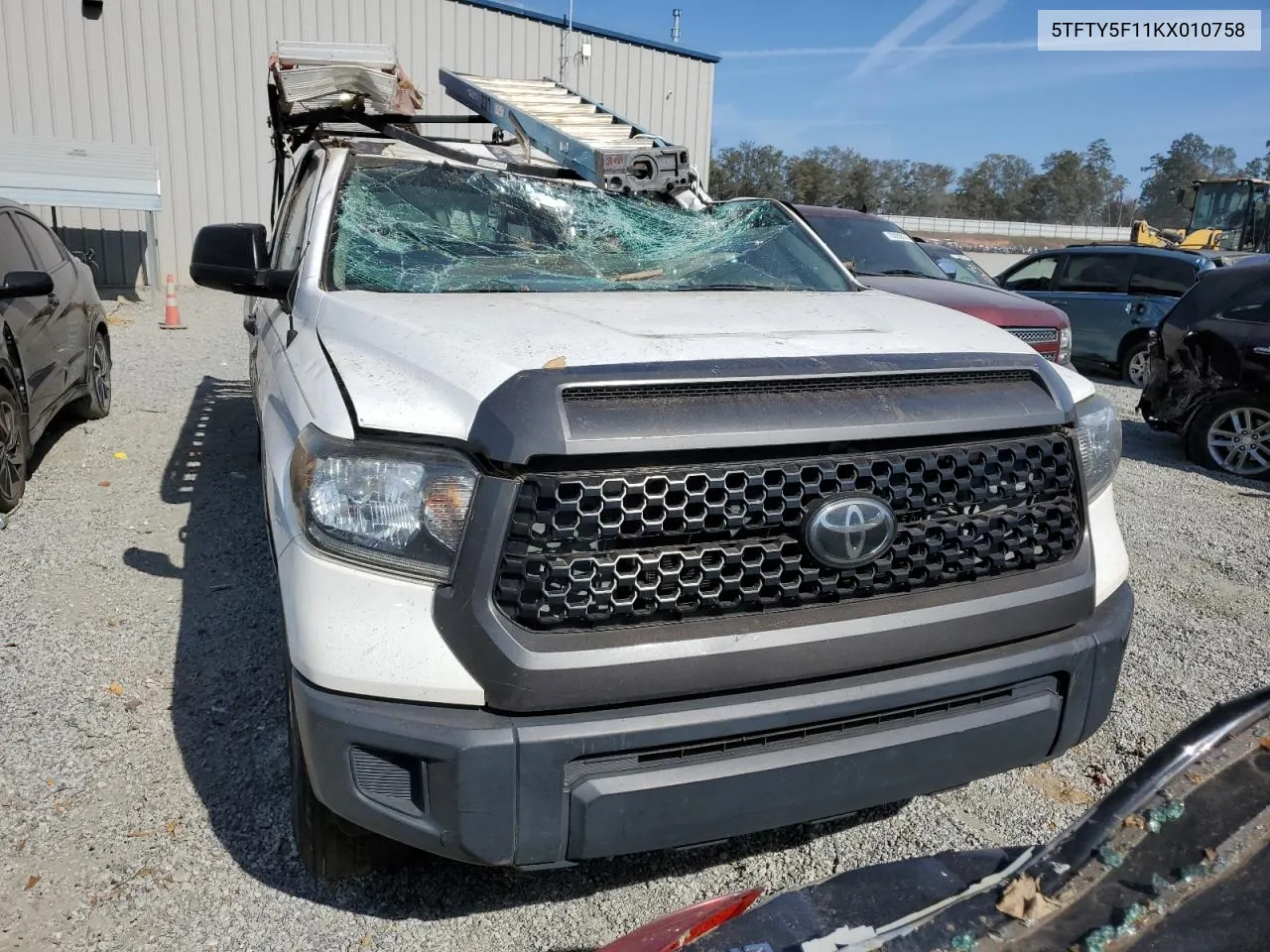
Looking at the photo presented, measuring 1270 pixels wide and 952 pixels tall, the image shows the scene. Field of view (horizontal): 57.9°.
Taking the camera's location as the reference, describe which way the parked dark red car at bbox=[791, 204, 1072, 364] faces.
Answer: facing the viewer and to the right of the viewer

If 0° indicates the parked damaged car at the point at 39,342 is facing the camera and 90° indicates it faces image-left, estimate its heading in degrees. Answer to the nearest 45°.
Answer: approximately 45°

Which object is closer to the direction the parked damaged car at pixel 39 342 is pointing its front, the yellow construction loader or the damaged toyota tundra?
the damaged toyota tundra

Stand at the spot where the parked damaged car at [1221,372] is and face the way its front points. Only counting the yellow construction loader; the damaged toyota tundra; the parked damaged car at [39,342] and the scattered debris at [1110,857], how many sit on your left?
1

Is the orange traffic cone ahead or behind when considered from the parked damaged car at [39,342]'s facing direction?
behind

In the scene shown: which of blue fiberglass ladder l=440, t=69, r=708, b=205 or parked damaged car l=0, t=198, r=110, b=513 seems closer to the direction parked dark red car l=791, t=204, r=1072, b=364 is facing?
the blue fiberglass ladder

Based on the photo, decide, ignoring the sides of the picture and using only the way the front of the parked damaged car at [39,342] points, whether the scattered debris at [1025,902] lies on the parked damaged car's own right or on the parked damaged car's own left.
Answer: on the parked damaged car's own left

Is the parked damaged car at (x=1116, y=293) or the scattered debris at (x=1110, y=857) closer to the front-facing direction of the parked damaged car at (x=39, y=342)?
the scattered debris

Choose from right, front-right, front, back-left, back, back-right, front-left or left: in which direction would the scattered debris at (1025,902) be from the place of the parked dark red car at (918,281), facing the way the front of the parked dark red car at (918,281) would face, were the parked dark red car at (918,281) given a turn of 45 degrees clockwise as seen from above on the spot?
front

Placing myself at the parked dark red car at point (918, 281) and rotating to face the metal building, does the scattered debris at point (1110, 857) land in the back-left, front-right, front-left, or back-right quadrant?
back-left

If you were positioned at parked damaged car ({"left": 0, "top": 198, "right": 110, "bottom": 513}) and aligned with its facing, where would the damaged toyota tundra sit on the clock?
The damaged toyota tundra is roughly at 10 o'clock from the parked damaged car.

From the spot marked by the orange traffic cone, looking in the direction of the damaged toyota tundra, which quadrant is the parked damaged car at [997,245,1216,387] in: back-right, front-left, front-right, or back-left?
front-left

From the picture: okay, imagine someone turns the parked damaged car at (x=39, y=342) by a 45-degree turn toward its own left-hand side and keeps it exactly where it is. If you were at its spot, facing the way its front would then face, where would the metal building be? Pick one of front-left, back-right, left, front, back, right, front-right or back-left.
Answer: back
